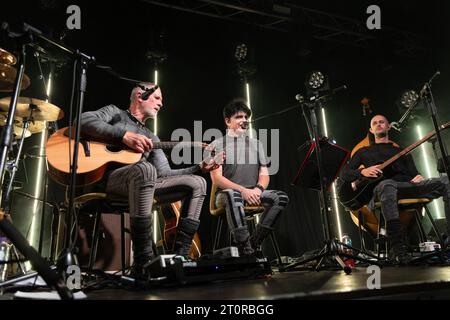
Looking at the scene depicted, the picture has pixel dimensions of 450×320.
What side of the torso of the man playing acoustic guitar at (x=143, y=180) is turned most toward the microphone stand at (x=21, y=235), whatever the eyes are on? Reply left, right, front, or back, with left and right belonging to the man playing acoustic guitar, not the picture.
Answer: right

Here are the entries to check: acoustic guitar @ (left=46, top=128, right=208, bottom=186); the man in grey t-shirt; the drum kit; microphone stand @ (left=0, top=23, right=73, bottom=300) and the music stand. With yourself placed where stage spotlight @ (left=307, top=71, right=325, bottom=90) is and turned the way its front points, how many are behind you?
0

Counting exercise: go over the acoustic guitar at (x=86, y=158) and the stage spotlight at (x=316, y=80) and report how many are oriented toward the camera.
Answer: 2

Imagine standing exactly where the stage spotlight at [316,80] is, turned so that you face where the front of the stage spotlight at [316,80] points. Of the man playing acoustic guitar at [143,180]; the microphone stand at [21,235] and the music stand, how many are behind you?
0

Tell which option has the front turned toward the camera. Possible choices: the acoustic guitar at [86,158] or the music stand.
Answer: the acoustic guitar

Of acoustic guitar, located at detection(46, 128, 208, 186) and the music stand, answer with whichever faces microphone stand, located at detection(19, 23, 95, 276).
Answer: the acoustic guitar

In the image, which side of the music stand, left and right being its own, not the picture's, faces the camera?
back

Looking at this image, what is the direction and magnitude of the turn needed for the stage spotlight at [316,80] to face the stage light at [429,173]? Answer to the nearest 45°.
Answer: approximately 135° to its left

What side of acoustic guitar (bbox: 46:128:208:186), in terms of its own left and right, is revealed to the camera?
front

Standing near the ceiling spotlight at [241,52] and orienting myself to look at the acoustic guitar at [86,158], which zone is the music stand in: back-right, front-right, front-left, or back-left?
front-left

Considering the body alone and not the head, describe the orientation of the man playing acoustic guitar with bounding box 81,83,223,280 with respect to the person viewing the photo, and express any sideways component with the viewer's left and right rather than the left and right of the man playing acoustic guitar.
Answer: facing the viewer and to the right of the viewer

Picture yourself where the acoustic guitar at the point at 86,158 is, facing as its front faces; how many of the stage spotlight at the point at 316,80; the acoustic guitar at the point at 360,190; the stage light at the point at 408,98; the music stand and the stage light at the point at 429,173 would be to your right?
0

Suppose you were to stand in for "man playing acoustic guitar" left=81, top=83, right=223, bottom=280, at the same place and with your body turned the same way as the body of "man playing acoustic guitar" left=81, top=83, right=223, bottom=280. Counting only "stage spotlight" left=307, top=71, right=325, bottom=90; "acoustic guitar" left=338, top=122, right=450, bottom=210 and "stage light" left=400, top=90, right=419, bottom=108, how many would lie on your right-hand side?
0

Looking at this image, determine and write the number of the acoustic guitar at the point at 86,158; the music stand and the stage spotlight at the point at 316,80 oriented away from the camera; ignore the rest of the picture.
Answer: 1

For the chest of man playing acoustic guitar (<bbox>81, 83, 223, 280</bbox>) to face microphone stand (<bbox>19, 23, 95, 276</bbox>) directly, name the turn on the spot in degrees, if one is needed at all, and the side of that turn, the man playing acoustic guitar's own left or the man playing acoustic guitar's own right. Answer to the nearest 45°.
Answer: approximately 90° to the man playing acoustic guitar's own right

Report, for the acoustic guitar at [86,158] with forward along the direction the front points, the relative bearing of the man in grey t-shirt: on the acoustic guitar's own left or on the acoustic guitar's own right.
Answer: on the acoustic guitar's own left

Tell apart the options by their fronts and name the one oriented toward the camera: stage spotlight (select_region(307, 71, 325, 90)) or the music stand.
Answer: the stage spotlight

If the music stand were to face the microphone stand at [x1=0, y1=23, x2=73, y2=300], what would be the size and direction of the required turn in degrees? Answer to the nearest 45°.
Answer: approximately 135° to its left
